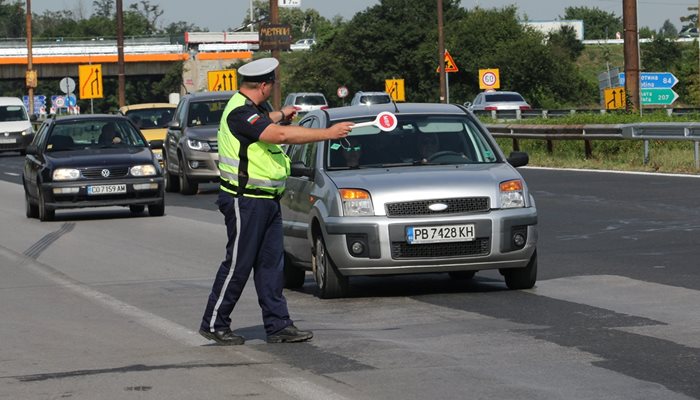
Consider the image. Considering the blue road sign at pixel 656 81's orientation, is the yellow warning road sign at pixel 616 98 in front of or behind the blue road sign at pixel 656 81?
in front

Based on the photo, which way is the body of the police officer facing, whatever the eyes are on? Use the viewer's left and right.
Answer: facing to the right of the viewer

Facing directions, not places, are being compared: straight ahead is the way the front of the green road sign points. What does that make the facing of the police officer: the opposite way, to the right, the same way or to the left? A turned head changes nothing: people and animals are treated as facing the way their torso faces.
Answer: to the left

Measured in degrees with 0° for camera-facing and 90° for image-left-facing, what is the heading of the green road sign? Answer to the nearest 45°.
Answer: approximately 0°

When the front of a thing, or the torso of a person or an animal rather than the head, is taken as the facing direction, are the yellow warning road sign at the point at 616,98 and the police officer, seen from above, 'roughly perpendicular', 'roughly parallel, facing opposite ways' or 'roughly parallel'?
roughly perpendicular

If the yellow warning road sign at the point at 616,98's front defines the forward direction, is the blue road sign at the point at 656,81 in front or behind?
behind
